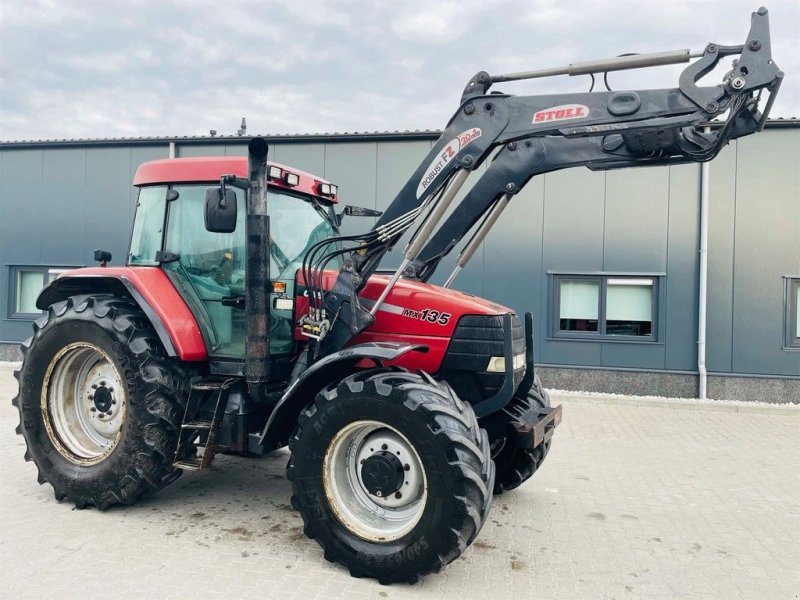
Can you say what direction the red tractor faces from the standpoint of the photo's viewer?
facing the viewer and to the right of the viewer

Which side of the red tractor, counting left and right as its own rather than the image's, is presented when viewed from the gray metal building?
left
